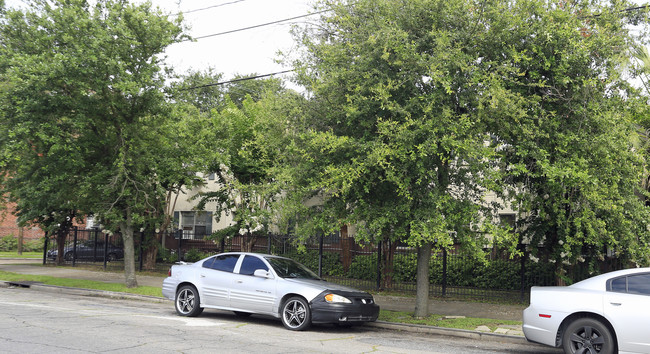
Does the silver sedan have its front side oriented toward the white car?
yes

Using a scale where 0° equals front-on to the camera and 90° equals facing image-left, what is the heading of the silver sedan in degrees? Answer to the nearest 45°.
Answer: approximately 315°

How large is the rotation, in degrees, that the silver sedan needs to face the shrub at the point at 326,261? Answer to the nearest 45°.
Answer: approximately 135° to its left

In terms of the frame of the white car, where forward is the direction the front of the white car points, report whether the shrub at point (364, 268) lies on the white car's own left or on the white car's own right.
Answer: on the white car's own left

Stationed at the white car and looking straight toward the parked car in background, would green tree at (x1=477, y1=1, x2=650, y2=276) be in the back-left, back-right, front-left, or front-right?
front-right

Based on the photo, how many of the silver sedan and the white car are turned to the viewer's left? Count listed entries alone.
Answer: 0

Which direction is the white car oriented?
to the viewer's right

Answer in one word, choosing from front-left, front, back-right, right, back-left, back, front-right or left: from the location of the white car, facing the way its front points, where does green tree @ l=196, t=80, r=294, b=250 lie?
back-left
